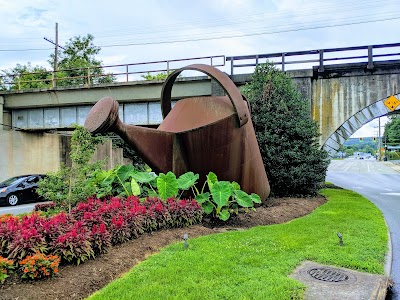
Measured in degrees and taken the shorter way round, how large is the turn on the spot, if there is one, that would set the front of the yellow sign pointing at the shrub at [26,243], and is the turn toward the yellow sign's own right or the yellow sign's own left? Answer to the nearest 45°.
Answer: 0° — it already faces it

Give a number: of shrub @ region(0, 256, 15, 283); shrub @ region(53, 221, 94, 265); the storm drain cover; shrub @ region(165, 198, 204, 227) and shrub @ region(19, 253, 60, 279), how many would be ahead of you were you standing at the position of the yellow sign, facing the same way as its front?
5

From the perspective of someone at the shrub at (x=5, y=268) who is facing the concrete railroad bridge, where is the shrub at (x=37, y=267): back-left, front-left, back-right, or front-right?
front-right

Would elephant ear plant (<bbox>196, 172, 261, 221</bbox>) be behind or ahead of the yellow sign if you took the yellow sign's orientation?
ahead

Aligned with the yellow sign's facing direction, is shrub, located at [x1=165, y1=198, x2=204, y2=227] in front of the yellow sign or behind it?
in front

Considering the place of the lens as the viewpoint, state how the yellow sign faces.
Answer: facing the viewer

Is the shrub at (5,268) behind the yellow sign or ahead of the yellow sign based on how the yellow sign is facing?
ahead

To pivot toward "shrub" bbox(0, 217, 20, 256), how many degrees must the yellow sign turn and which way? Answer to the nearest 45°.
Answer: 0° — it already faces it

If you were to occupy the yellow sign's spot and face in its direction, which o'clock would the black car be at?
The black car is roughly at 2 o'clock from the yellow sign.
